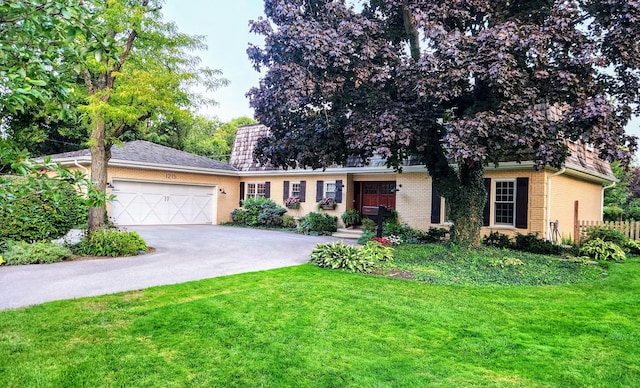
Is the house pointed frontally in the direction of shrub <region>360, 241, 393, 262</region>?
yes

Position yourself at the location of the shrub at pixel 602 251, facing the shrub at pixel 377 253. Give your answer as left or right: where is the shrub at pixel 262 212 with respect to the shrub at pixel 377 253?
right

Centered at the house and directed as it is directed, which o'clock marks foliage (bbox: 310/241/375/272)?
The foliage is roughly at 12 o'clock from the house.

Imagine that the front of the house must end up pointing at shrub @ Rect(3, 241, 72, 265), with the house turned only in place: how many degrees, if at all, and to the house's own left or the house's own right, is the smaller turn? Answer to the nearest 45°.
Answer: approximately 45° to the house's own right

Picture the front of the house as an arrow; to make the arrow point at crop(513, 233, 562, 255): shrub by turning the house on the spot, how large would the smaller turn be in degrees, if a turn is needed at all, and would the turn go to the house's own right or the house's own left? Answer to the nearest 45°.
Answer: approximately 45° to the house's own left

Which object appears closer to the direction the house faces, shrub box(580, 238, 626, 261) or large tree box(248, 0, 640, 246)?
the large tree

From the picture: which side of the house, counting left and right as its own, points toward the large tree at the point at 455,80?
front

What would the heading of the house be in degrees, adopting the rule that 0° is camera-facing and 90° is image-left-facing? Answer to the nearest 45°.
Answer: approximately 0°
